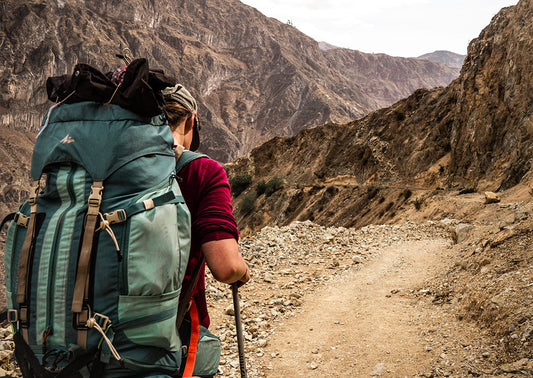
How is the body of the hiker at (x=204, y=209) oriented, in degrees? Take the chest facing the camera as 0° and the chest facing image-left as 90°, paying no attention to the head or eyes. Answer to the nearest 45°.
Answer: approximately 225°

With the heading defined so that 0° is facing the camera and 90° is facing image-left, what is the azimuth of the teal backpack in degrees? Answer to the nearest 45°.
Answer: approximately 45°

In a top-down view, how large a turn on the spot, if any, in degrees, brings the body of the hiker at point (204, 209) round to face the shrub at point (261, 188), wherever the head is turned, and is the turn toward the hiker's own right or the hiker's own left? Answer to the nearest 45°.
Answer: approximately 45° to the hiker's own left

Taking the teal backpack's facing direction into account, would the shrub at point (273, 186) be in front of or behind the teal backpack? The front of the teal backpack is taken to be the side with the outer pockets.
behind

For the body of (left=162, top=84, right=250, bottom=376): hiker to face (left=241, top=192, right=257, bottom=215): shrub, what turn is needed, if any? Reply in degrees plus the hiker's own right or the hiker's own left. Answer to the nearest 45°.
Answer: approximately 45° to the hiker's own left
